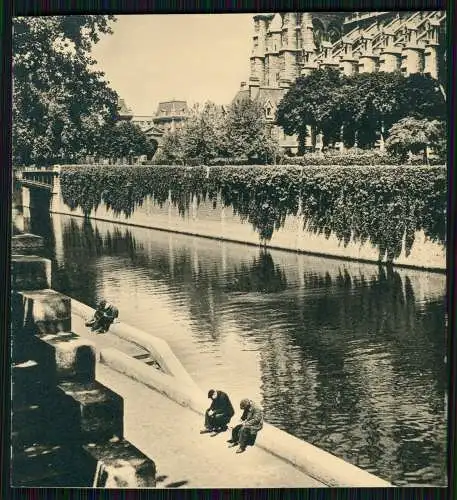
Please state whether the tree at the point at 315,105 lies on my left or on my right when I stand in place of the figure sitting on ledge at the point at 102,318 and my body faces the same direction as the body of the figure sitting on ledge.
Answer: on my left

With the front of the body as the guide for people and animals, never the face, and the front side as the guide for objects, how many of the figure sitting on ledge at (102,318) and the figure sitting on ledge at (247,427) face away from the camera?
0
